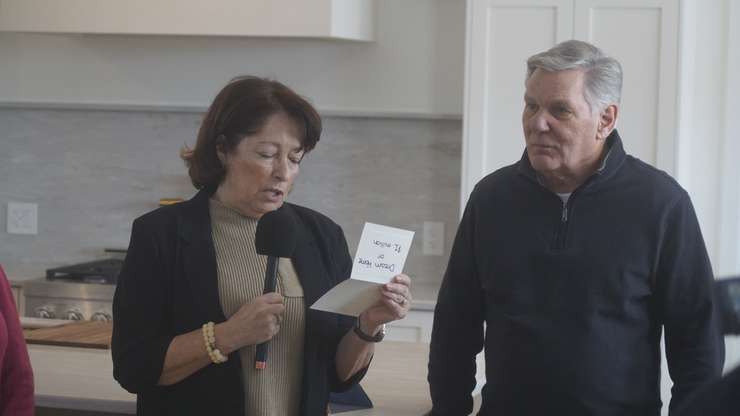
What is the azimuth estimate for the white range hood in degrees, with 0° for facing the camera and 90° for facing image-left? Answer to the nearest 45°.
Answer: approximately 0°

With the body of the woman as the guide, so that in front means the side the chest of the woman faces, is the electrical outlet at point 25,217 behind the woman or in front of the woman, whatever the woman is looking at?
behind

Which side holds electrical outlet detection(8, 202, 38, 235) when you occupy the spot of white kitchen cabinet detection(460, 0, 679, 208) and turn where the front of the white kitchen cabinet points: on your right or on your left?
on your right

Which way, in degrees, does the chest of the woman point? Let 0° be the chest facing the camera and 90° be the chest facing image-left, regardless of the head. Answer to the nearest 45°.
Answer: approximately 315°

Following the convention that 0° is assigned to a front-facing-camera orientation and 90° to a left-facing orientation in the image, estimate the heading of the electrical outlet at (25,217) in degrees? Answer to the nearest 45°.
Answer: approximately 0°
